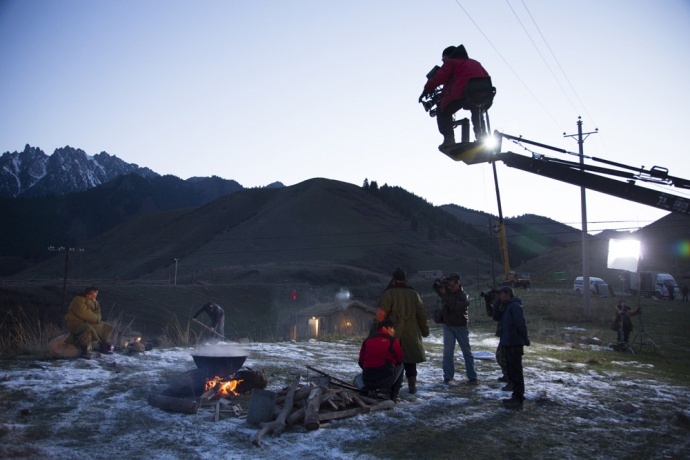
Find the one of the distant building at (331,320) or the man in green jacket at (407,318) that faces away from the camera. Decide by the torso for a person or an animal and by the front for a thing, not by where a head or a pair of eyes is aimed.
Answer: the man in green jacket

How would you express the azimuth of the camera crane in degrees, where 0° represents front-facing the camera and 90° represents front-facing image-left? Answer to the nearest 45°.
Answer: approximately 90°

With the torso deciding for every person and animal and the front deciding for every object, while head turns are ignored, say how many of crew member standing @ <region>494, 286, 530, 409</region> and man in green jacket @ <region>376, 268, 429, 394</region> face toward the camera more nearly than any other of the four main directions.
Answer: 0

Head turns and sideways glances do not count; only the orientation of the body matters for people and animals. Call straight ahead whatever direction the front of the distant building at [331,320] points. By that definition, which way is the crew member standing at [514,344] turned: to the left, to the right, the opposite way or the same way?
to the right

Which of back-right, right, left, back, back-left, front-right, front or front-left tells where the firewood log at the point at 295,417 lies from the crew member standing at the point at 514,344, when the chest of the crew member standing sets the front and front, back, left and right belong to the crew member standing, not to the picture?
front-left

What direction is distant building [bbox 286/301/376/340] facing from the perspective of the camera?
toward the camera

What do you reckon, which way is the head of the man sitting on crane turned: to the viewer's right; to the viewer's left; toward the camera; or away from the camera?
to the viewer's left

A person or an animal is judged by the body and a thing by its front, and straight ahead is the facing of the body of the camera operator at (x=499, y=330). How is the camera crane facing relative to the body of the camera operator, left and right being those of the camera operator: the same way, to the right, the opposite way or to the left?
the same way

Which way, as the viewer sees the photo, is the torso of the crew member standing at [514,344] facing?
to the viewer's left

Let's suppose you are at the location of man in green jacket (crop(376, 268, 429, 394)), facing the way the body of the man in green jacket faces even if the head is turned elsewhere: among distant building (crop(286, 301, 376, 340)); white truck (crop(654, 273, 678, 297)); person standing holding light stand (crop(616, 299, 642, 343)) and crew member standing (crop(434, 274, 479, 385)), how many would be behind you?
0

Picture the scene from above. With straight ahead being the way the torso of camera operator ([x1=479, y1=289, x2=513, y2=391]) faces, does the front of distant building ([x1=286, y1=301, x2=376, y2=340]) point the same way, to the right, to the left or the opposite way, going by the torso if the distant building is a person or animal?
to the left

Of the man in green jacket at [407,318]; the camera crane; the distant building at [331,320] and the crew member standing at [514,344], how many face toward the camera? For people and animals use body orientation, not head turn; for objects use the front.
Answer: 1

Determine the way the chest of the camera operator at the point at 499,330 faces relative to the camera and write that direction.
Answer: to the viewer's left

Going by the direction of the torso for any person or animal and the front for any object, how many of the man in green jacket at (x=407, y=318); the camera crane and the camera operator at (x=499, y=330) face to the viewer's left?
2

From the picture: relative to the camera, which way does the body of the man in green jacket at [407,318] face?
away from the camera

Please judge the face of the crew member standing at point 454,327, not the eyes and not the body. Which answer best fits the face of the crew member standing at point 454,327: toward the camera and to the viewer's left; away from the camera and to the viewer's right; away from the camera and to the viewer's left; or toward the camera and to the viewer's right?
toward the camera and to the viewer's left
